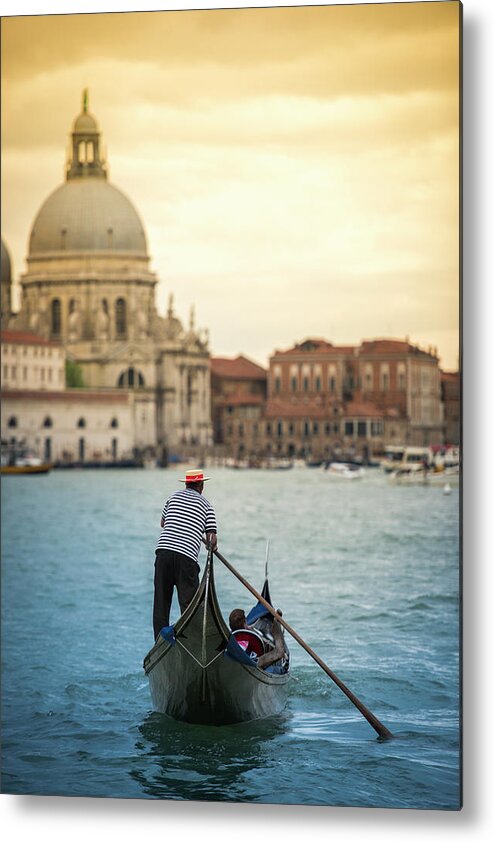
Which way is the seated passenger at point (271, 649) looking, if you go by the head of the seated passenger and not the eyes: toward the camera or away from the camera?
away from the camera

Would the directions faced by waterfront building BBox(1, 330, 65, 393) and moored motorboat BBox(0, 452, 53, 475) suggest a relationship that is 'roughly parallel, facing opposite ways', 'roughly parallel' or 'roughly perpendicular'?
roughly perpendicular

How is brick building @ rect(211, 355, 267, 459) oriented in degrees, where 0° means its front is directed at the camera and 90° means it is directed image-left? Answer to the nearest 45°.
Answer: approximately 0°

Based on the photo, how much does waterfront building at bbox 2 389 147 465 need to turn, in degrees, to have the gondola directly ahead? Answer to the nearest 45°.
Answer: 0° — it already faces it

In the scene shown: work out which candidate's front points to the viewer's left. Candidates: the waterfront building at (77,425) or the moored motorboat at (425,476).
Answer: the moored motorboat

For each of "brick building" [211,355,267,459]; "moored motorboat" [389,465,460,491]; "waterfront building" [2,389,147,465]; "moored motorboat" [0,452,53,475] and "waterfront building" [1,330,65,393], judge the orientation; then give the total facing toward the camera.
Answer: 3
